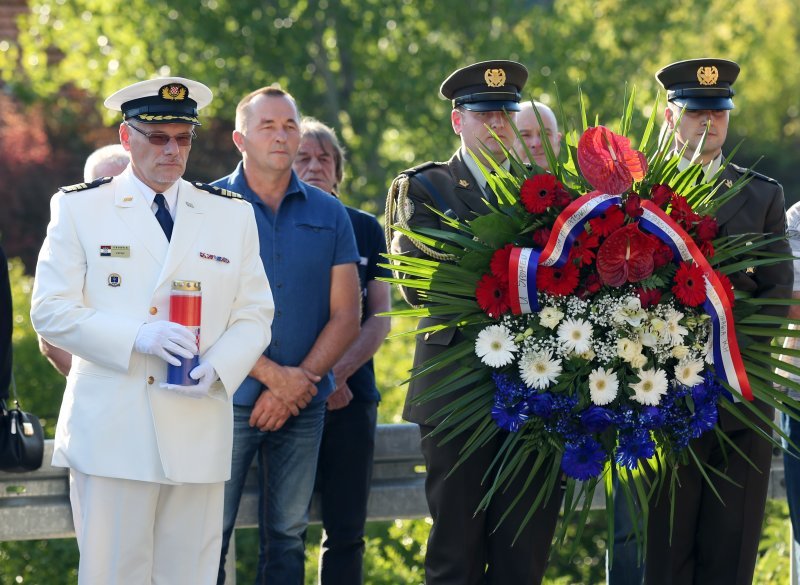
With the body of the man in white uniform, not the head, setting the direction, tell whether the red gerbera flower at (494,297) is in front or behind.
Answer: in front

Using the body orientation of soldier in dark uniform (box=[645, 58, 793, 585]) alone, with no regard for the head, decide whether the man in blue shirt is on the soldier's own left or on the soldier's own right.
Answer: on the soldier's own right

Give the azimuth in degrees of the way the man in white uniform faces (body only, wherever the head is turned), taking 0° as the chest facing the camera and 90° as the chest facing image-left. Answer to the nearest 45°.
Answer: approximately 315°

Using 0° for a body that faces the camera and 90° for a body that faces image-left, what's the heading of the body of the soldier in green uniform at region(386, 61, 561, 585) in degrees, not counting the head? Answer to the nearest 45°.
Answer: approximately 315°
